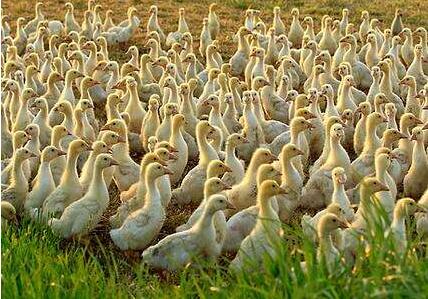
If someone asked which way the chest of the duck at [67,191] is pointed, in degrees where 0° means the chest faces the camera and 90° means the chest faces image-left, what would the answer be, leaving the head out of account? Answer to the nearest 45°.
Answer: approximately 270°

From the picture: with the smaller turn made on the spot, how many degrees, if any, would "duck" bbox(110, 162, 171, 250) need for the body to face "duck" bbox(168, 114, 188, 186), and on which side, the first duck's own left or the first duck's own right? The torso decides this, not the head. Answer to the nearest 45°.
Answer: approximately 90° to the first duck's own left

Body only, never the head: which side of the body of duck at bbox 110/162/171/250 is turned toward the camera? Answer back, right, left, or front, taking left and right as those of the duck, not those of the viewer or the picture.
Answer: right

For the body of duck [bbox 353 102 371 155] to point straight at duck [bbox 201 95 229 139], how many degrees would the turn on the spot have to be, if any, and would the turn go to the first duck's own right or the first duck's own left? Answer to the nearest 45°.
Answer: approximately 45° to the first duck's own right

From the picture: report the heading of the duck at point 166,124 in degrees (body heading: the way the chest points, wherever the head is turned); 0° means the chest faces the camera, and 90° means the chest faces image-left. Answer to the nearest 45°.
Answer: approximately 315°

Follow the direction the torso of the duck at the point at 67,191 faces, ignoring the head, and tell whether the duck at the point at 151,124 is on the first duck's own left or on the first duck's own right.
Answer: on the first duck's own left

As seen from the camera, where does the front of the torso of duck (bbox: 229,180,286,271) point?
to the viewer's right
